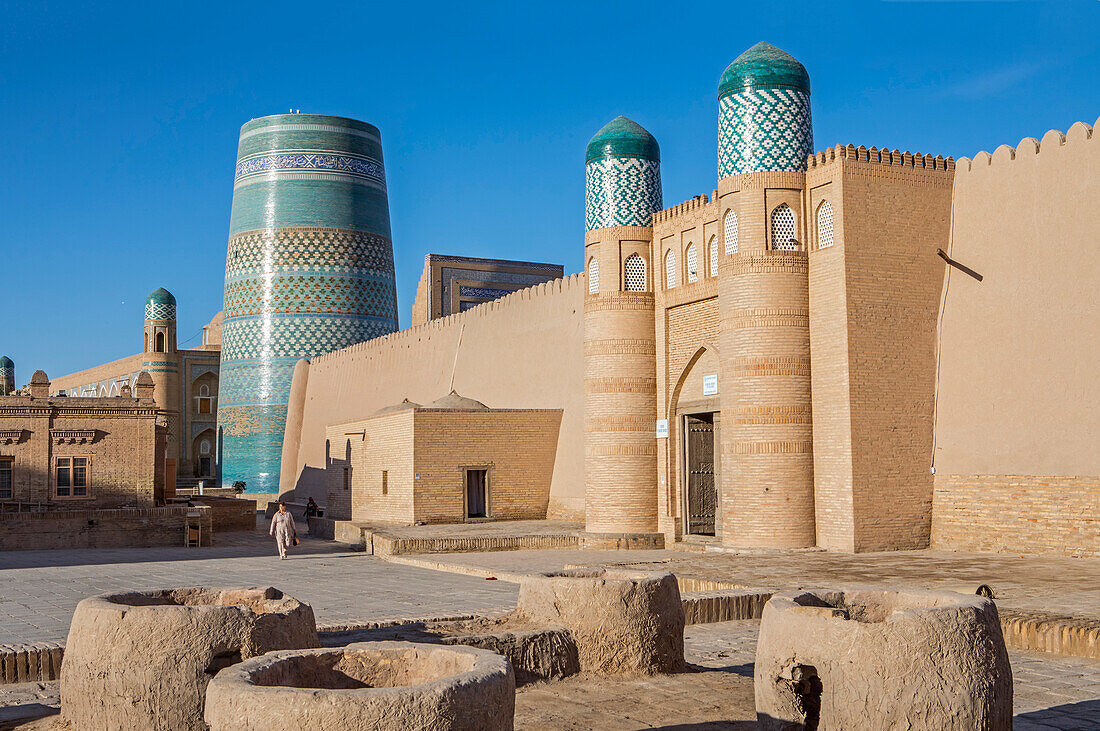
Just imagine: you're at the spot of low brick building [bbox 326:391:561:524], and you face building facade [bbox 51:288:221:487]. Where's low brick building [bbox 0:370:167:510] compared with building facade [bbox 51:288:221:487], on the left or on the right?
left

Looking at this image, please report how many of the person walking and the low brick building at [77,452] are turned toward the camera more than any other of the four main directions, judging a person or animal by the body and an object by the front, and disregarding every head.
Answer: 2

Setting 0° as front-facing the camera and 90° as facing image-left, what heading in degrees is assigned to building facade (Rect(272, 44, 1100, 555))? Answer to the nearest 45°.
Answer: approximately 45°

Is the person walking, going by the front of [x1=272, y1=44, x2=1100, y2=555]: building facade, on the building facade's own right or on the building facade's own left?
on the building facade's own right

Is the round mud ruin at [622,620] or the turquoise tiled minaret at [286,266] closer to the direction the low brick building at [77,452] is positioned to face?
the round mud ruin

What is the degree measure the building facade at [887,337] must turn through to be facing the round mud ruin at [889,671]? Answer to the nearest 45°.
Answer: approximately 45° to its left

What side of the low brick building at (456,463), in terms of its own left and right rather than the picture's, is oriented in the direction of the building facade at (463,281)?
back

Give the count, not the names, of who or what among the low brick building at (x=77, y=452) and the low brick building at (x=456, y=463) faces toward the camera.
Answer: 2

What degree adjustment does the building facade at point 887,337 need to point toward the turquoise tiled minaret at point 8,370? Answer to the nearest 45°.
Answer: approximately 90° to its right

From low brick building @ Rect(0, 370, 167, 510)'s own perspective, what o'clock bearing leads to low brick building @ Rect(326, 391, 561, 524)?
low brick building @ Rect(326, 391, 561, 524) is roughly at 10 o'clock from low brick building @ Rect(0, 370, 167, 510).
